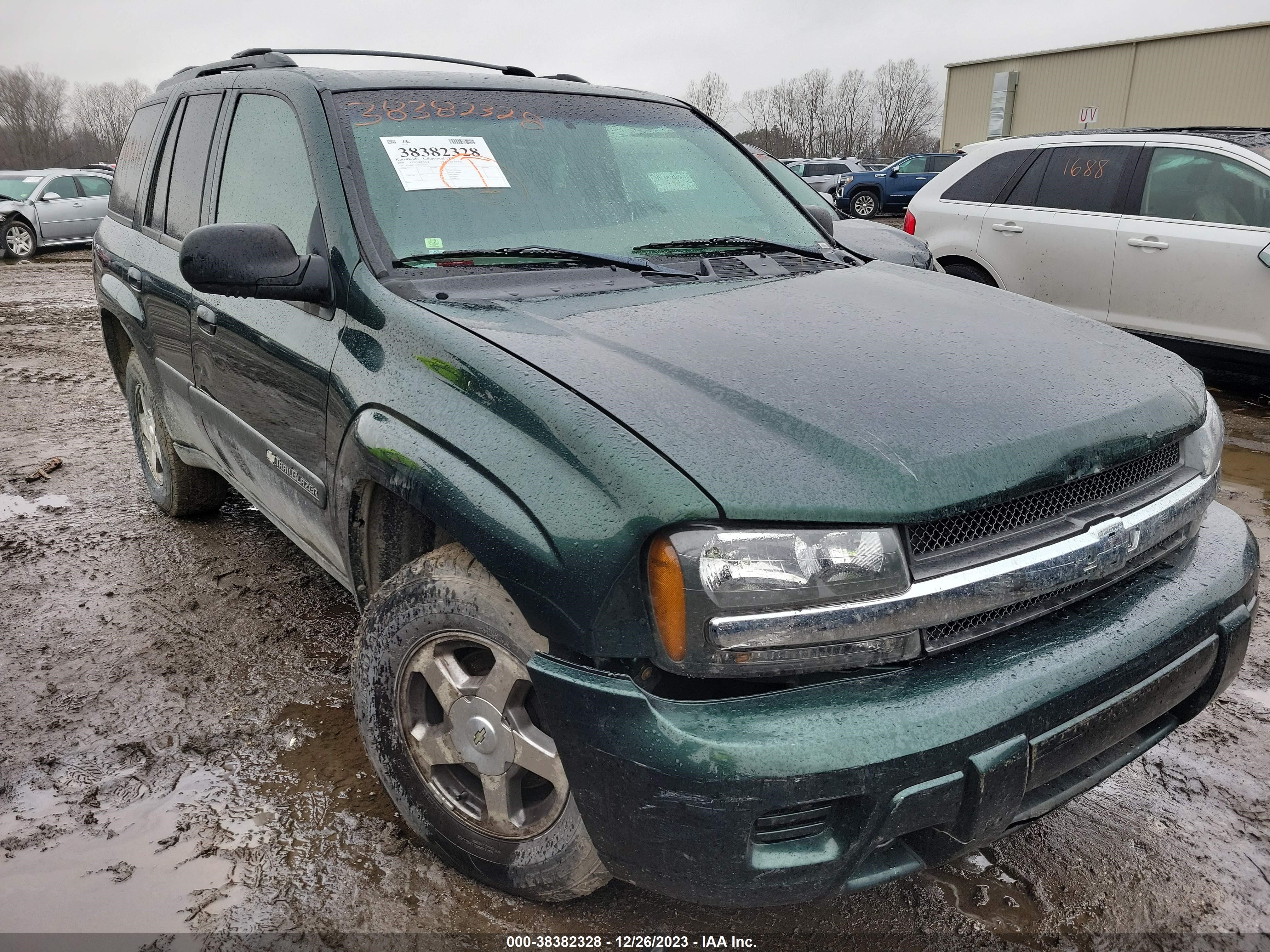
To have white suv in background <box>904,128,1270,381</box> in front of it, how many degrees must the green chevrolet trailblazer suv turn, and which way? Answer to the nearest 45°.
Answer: approximately 90° to its left

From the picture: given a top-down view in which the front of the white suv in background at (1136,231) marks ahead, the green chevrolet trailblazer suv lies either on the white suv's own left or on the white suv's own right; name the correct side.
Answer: on the white suv's own right

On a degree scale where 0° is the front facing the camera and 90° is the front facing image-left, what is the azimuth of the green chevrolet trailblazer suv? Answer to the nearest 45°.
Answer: approximately 315°

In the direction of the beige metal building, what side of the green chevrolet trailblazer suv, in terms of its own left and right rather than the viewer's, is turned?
left

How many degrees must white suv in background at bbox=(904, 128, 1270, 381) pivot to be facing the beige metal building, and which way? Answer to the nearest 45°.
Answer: approximately 135° to its left

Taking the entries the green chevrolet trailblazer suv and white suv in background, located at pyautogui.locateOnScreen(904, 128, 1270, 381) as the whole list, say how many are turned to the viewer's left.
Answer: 0
